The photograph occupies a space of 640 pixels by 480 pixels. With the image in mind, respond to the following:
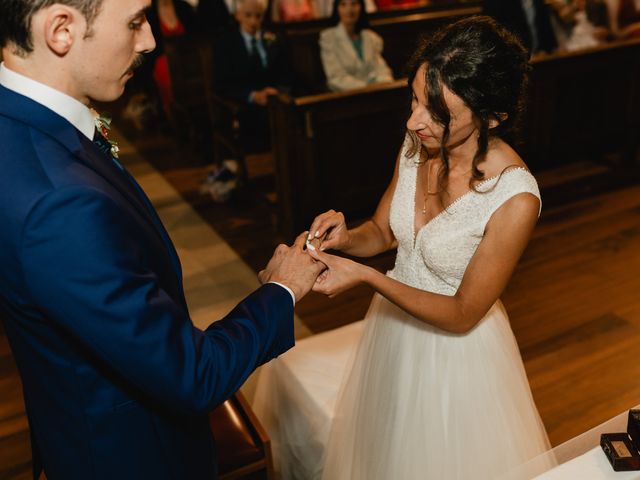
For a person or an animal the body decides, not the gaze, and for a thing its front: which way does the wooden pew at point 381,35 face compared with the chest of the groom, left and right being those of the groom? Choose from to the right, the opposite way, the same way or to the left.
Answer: to the right

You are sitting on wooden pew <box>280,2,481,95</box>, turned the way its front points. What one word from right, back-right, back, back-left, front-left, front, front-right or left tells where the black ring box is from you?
front

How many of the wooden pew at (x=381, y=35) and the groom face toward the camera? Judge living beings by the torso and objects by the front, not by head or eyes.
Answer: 1

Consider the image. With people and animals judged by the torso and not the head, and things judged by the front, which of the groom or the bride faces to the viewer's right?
the groom

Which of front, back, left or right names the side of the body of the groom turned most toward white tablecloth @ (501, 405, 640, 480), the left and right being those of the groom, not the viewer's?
front

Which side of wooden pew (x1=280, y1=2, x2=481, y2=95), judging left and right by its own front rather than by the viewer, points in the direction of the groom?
front

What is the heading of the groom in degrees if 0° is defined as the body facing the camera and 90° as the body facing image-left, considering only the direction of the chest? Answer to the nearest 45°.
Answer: approximately 270°

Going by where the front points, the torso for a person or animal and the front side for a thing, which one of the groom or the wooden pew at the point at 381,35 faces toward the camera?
the wooden pew

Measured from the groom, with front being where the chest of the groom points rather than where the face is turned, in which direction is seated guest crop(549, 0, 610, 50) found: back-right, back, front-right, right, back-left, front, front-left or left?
front-left

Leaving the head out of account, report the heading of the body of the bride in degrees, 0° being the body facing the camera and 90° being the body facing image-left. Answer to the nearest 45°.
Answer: approximately 45°

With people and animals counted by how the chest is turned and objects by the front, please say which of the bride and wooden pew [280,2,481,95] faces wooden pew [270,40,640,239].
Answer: wooden pew [280,2,481,95]

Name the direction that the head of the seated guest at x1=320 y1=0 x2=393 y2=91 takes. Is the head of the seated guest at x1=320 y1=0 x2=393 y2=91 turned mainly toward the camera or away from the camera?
toward the camera

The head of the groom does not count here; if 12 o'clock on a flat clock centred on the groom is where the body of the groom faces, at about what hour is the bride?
The bride is roughly at 11 o'clock from the groom.

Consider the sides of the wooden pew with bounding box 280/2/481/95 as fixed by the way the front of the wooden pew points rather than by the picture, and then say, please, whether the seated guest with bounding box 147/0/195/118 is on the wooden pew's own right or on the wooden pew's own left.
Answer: on the wooden pew's own right

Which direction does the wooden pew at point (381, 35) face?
toward the camera

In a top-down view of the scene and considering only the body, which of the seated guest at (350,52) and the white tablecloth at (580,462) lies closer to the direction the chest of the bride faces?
the white tablecloth

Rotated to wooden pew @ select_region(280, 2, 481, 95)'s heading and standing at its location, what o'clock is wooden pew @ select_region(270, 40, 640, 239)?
wooden pew @ select_region(270, 40, 640, 239) is roughly at 12 o'clock from wooden pew @ select_region(280, 2, 481, 95).

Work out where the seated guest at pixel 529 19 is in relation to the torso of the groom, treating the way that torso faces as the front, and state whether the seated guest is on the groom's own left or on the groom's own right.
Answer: on the groom's own left
